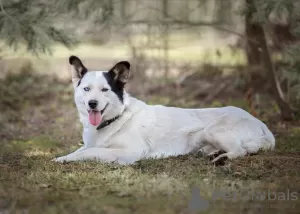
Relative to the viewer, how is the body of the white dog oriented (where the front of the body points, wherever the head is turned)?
to the viewer's left

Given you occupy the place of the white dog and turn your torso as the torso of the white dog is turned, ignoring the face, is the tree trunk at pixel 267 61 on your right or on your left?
on your right
